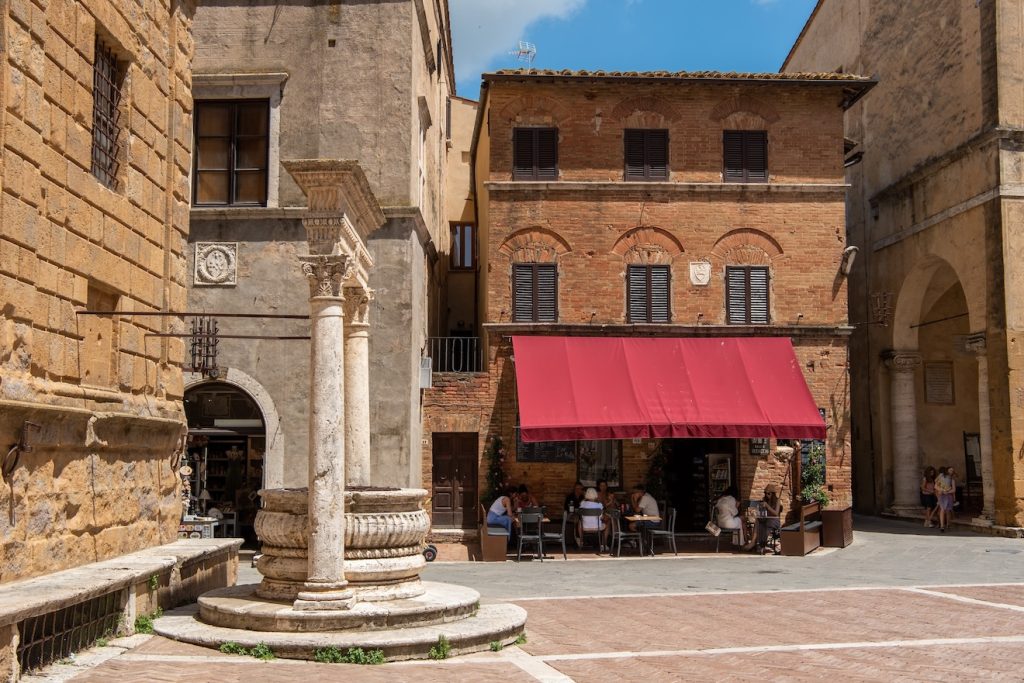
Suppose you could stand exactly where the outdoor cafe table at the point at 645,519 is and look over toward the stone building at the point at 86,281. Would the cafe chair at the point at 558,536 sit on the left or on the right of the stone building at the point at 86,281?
right

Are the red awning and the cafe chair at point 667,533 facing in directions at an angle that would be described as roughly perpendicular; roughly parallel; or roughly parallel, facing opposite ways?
roughly perpendicular

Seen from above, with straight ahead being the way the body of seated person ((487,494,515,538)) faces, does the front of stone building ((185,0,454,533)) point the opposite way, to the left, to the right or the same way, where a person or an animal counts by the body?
to the right

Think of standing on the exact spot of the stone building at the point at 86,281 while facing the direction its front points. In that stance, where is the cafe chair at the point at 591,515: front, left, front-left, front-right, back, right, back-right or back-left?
left

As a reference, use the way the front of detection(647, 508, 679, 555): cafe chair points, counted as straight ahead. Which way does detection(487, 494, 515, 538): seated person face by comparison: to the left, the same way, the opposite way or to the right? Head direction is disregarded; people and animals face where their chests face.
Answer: the opposite way

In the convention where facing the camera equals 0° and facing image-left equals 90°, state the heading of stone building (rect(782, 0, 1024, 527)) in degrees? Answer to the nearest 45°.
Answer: approximately 45°

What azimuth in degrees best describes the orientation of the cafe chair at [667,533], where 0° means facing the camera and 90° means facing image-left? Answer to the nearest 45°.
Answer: approximately 90°

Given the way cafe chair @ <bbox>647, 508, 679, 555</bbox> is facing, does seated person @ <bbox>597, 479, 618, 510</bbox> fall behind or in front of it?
in front

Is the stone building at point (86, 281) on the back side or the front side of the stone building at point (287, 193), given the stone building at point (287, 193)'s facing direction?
on the front side

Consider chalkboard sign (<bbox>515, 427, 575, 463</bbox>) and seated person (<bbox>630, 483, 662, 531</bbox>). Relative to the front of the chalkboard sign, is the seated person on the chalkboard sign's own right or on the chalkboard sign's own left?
on the chalkboard sign's own left

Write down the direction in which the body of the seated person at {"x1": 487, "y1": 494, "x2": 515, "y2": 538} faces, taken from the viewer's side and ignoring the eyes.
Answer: to the viewer's right
